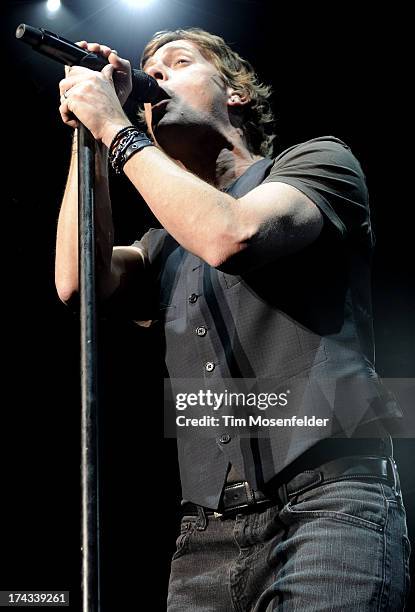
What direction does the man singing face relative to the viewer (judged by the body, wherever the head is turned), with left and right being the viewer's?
facing the viewer and to the left of the viewer
